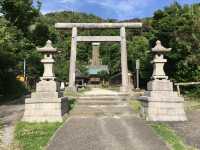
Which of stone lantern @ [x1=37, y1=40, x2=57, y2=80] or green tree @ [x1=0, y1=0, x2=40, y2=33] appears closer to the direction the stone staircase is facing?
the stone lantern

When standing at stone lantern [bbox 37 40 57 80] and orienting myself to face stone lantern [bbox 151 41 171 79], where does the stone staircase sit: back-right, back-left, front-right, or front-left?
front-left

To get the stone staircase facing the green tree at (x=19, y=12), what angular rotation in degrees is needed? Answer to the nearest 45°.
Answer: approximately 135° to its right

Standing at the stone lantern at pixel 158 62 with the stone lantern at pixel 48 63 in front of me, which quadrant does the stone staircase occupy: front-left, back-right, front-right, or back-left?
front-right

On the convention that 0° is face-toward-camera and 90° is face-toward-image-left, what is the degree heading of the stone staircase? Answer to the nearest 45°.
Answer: approximately 0°

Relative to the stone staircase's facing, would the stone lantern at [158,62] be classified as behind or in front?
in front

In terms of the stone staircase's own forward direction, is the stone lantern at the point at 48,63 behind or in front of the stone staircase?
in front
